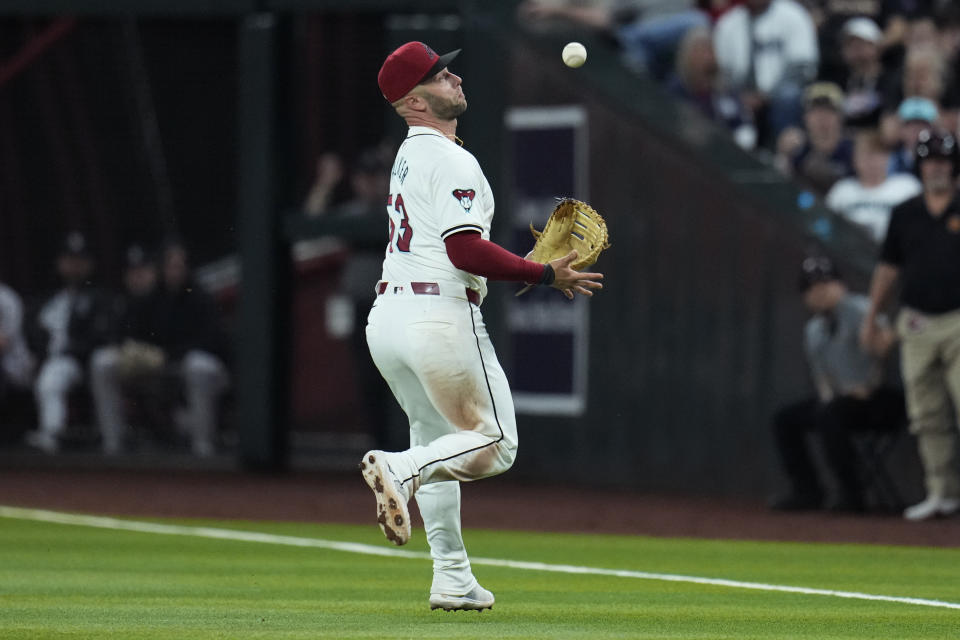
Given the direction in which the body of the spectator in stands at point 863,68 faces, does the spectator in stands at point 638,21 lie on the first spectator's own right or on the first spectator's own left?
on the first spectator's own right

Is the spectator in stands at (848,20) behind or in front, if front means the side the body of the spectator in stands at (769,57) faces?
behind

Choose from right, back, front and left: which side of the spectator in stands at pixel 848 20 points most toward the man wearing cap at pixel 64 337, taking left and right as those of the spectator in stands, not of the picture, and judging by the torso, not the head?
right

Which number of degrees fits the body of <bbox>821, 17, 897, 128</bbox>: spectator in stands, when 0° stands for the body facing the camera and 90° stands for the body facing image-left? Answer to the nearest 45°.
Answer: approximately 0°

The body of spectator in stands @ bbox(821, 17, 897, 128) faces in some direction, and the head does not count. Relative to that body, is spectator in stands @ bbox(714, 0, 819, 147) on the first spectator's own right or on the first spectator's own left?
on the first spectator's own right

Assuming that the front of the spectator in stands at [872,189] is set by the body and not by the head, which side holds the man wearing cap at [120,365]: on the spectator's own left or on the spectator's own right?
on the spectator's own right

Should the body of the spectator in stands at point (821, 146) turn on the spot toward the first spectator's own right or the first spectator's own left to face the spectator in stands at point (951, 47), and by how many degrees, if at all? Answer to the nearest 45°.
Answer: approximately 135° to the first spectator's own left
